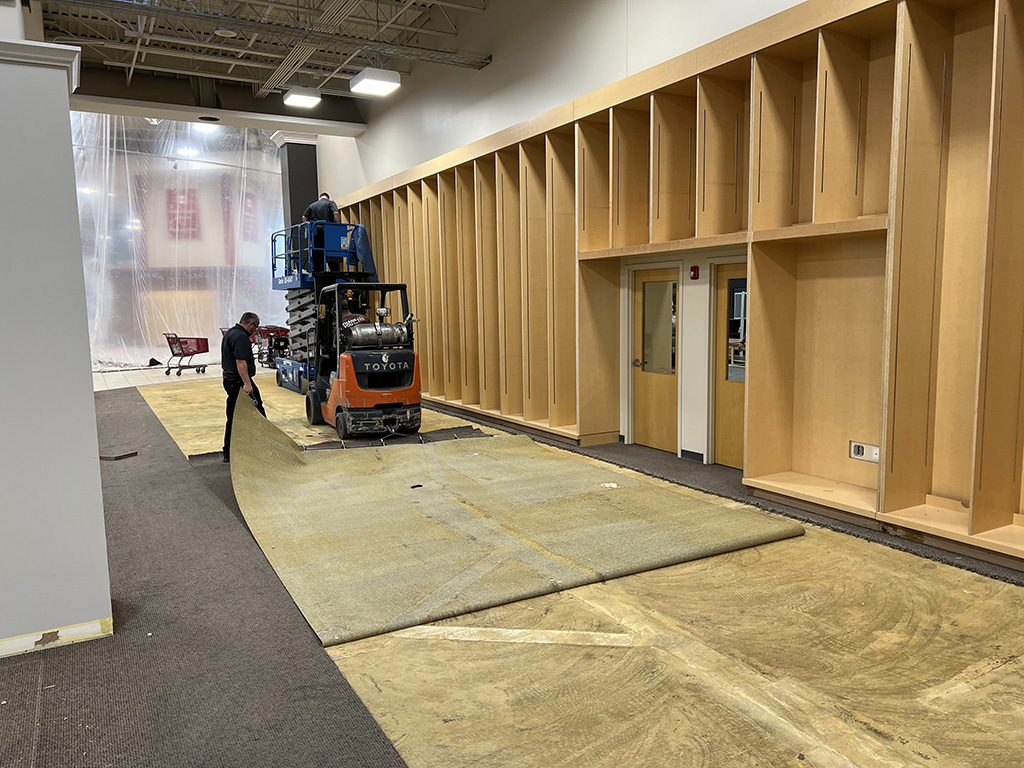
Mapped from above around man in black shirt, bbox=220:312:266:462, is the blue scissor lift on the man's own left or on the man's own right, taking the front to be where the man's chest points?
on the man's own left

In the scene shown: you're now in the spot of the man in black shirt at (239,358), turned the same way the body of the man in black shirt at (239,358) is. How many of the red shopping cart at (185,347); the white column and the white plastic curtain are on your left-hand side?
2

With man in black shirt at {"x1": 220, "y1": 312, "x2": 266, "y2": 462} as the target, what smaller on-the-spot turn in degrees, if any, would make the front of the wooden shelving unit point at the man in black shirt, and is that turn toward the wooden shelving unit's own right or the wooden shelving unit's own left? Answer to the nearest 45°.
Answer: approximately 45° to the wooden shelving unit's own right

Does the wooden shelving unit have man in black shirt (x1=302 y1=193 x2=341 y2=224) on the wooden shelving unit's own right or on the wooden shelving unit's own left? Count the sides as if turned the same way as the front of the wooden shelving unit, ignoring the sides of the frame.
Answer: on the wooden shelving unit's own right

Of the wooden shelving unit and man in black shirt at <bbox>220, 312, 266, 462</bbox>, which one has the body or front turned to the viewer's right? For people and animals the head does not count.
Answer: the man in black shirt

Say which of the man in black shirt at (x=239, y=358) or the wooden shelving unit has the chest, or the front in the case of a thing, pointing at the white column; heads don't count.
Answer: the wooden shelving unit

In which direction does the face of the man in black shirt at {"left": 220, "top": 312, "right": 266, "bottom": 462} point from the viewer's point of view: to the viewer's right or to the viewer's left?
to the viewer's right

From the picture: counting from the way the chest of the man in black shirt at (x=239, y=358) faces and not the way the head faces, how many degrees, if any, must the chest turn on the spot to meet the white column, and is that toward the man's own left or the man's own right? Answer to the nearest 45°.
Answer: approximately 90° to the man's own right

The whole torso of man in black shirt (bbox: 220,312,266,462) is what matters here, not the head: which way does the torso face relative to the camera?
to the viewer's right

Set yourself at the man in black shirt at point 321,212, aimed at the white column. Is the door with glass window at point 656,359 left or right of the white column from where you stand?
left

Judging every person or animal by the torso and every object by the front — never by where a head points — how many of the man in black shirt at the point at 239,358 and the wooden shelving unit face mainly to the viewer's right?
1

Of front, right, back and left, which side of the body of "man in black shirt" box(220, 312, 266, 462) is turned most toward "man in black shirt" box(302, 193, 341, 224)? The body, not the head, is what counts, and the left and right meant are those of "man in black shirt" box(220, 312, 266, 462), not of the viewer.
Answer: left

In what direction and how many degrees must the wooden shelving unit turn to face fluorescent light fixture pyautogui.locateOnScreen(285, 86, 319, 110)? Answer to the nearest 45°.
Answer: approximately 90° to its right

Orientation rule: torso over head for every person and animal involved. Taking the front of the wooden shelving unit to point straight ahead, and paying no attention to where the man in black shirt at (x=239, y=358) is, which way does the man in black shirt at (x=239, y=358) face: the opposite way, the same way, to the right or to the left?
the opposite way

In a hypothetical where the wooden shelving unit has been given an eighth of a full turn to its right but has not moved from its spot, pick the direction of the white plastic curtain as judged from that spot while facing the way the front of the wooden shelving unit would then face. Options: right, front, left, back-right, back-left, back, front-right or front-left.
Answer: front-right

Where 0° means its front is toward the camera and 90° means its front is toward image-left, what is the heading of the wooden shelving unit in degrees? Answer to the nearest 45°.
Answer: approximately 45°
